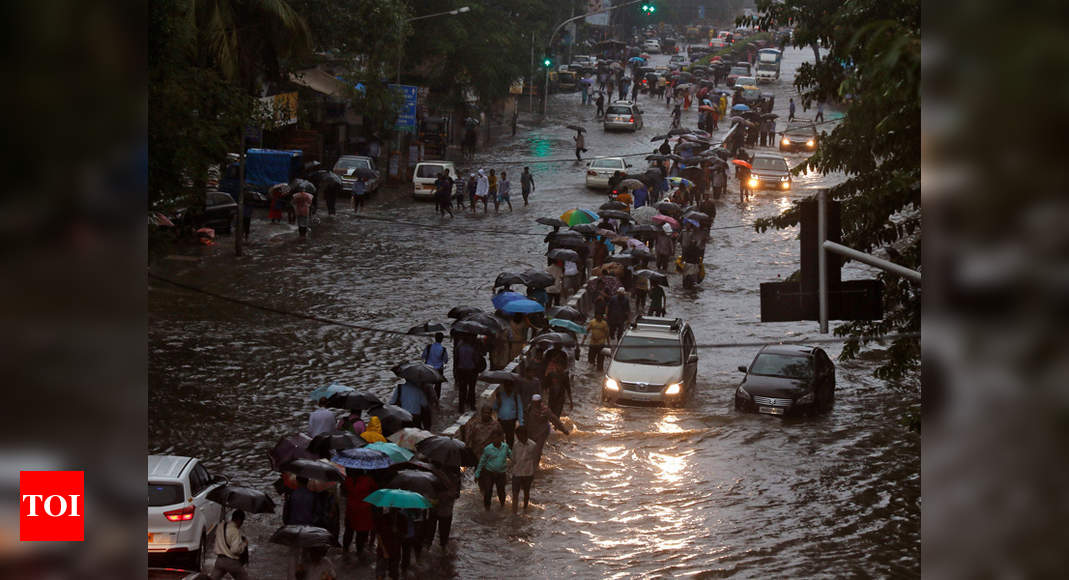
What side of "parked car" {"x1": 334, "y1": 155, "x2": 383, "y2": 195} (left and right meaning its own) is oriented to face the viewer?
back

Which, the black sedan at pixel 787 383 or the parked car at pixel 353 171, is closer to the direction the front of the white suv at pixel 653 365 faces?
the black sedan

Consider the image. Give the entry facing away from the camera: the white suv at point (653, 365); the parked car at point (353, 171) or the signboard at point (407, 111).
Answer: the parked car

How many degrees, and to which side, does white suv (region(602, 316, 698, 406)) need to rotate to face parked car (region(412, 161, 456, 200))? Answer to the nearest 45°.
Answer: approximately 180°

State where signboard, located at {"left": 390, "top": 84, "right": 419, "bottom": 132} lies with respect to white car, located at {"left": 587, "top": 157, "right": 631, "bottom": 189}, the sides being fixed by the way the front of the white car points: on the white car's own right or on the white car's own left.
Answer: on the white car's own left

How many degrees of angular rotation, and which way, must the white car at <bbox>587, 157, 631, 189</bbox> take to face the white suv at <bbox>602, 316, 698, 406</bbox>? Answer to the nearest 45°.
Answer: approximately 180°

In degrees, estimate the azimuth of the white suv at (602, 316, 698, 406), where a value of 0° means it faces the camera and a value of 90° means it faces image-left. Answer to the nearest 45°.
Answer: approximately 0°

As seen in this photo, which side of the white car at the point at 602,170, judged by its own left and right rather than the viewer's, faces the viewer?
back

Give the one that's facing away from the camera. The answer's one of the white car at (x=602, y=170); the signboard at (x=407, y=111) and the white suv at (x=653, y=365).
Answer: the white car
